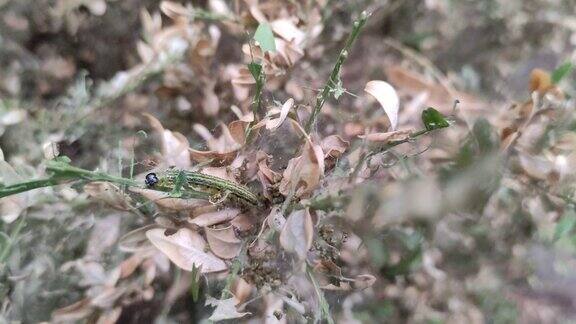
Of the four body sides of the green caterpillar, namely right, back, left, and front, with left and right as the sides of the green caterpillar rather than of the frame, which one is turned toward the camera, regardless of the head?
left
